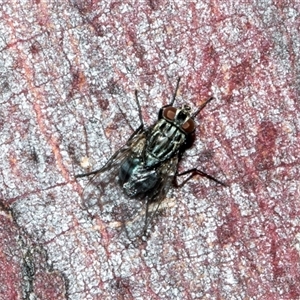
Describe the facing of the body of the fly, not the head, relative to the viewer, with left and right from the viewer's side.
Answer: facing away from the viewer and to the right of the viewer
